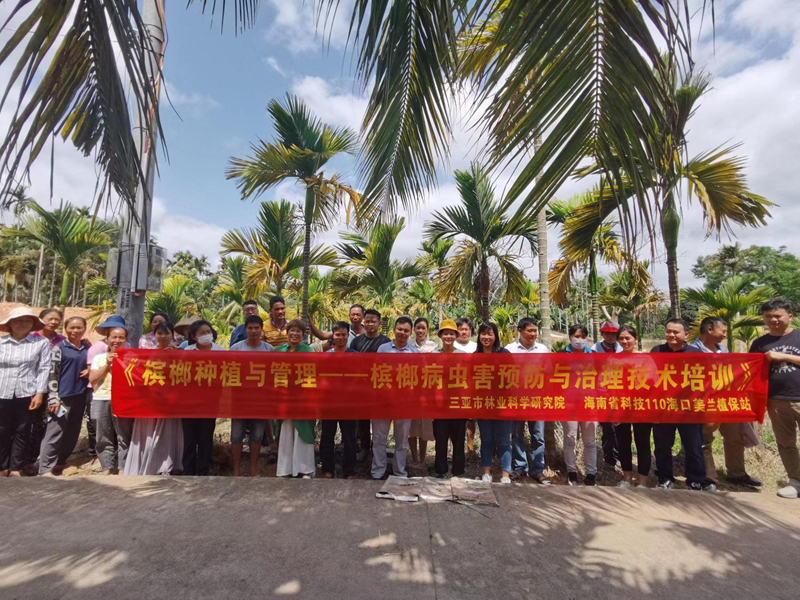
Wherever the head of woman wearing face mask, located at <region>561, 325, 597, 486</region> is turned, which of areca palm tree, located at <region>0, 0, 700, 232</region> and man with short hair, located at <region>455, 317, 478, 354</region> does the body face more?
the areca palm tree

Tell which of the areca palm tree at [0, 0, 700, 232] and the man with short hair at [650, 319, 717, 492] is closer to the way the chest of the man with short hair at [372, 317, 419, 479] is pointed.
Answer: the areca palm tree

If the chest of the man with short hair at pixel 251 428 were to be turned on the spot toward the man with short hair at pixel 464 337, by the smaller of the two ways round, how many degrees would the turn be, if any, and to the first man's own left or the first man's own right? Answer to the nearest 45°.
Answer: approximately 90° to the first man's own left

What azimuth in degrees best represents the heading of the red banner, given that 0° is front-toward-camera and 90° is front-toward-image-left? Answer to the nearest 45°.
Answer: approximately 0°
